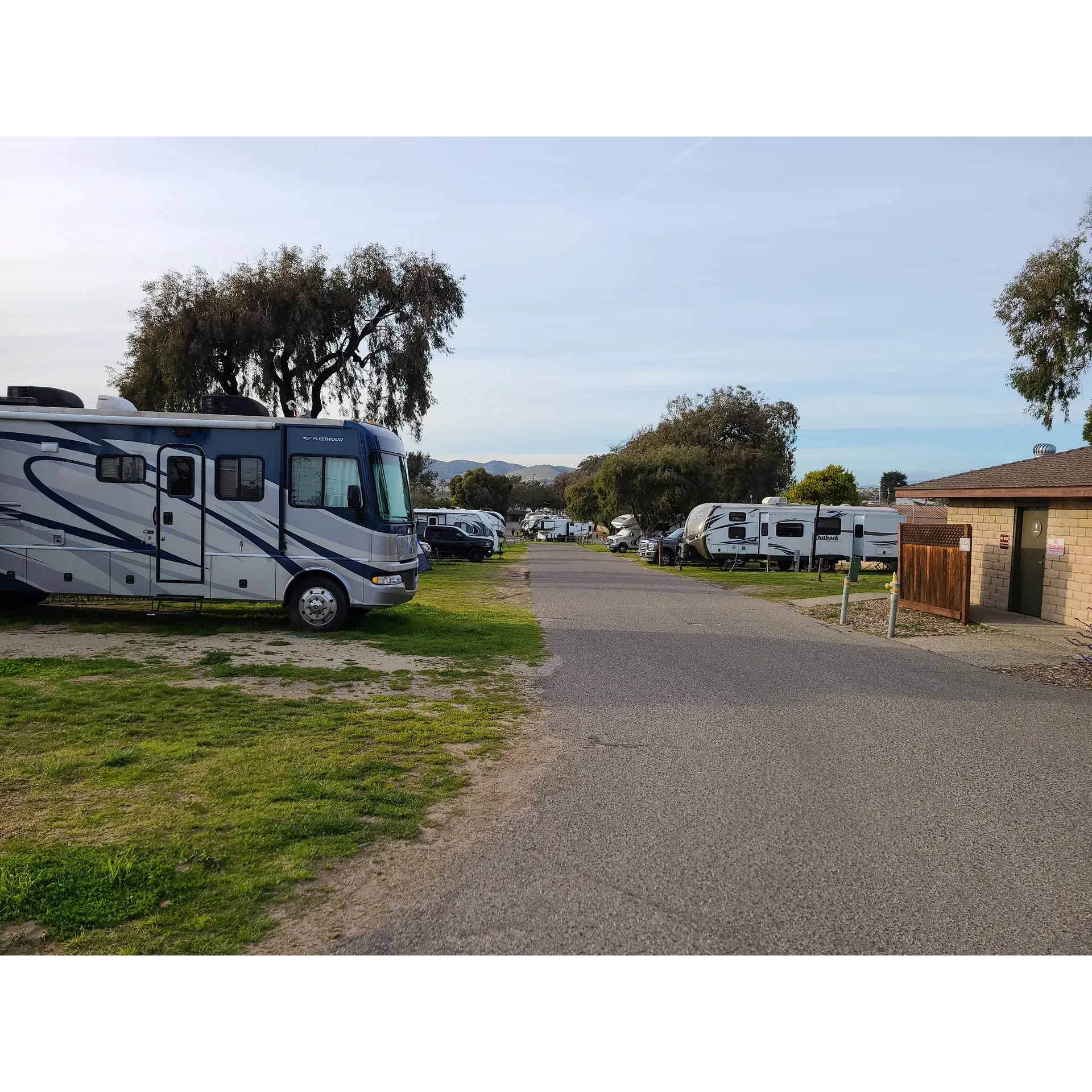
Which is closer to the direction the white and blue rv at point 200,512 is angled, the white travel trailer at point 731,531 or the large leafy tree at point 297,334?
the white travel trailer

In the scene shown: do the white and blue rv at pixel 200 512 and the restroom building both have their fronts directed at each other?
yes

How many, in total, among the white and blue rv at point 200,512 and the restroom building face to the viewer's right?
1

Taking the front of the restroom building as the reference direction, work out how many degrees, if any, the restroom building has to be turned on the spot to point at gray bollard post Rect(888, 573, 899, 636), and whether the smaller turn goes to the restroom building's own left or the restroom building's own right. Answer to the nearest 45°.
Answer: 0° — it already faces it

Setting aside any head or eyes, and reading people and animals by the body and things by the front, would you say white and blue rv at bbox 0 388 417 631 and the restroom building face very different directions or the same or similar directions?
very different directions

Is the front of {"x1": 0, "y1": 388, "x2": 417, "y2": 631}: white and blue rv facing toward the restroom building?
yes

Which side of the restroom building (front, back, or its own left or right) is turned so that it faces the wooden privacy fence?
front

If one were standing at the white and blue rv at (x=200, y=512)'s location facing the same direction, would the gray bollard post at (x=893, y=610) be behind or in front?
in front

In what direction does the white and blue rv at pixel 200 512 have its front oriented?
to the viewer's right

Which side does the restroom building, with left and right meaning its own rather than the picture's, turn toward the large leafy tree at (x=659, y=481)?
right

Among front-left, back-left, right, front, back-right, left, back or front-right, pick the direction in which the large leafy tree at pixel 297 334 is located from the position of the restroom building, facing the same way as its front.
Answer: front-right

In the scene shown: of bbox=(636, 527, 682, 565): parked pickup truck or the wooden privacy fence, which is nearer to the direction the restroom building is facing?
the wooden privacy fence

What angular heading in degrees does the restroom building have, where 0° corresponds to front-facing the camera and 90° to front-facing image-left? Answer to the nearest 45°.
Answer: approximately 45°

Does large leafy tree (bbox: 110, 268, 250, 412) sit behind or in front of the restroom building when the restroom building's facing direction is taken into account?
in front

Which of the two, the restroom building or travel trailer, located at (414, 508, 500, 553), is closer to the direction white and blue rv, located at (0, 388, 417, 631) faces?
the restroom building

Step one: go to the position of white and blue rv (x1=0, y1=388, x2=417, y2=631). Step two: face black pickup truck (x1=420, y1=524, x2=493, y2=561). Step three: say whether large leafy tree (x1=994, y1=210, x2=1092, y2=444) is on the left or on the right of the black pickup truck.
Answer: right
